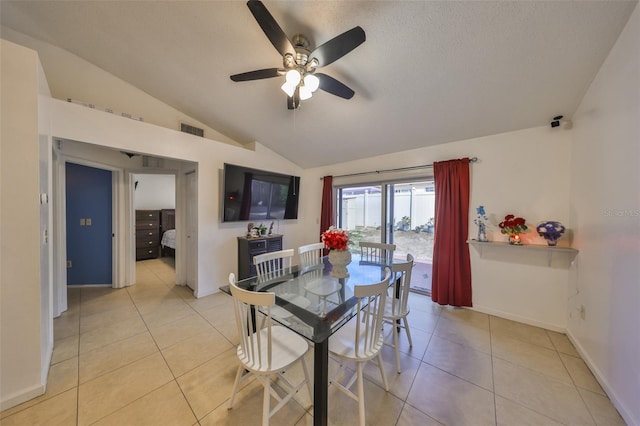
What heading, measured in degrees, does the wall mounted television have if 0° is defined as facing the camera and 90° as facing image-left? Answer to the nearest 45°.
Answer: approximately 315°

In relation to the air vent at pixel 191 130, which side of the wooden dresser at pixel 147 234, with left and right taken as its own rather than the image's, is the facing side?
front

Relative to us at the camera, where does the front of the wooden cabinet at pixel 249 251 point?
facing the viewer and to the right of the viewer

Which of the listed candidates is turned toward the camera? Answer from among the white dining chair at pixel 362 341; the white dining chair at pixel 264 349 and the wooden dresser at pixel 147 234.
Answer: the wooden dresser

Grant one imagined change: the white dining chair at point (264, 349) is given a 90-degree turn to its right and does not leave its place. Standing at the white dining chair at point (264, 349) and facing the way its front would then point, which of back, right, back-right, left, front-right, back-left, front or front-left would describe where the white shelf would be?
front-left

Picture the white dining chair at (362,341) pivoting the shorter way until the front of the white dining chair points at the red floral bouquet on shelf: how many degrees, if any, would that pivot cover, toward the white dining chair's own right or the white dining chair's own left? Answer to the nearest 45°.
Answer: approximately 90° to the white dining chair's own right

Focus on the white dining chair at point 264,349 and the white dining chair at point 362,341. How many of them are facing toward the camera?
0

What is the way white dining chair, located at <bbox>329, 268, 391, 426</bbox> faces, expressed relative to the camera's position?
facing away from the viewer and to the left of the viewer

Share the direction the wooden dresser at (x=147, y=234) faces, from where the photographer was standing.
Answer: facing the viewer

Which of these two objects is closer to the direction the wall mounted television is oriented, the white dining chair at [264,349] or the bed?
the white dining chair

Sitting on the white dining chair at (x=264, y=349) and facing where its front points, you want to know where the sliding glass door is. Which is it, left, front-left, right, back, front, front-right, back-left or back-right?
front

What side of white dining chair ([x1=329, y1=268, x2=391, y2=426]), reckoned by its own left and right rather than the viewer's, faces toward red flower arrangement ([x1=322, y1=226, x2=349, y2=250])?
front

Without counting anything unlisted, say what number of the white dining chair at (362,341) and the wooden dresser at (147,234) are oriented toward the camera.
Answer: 1

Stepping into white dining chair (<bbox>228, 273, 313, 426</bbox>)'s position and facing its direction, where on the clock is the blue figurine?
The blue figurine is roughly at 1 o'clock from the white dining chair.

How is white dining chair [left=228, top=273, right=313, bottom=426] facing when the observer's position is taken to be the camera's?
facing away from the viewer and to the right of the viewer

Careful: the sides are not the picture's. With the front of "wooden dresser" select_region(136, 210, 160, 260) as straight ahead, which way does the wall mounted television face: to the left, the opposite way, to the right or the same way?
the same way

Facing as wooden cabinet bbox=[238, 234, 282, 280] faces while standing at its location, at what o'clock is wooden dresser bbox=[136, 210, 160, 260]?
wooden dresser bbox=[136, 210, 160, 260] is roughly at 6 o'clock from wooden cabinet bbox=[238, 234, 282, 280].

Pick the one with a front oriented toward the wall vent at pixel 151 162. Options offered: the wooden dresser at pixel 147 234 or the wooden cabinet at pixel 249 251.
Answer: the wooden dresser at pixel 147 234

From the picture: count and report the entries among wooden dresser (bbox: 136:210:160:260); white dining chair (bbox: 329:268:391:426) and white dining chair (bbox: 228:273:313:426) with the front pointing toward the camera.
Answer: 1
